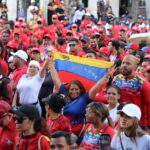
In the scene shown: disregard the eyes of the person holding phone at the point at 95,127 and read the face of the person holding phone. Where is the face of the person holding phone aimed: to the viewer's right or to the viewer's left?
to the viewer's left

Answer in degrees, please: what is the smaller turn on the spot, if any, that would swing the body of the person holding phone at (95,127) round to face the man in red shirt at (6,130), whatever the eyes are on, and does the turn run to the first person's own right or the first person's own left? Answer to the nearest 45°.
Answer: approximately 45° to the first person's own right

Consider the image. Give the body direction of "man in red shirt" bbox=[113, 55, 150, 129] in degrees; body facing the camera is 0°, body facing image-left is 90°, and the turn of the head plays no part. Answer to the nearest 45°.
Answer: approximately 45°

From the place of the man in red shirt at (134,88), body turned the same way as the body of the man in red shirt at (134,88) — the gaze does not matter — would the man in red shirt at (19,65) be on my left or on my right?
on my right

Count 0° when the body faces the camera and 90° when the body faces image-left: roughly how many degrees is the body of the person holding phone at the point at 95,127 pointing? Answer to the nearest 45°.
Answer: approximately 45°
